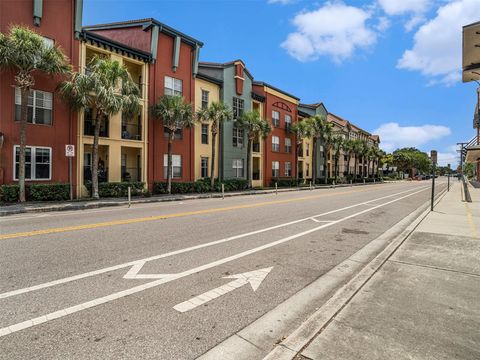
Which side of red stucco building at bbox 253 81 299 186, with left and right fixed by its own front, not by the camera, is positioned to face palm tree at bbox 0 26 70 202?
right

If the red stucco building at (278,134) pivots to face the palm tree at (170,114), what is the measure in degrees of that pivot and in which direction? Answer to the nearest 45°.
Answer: approximately 90° to its right

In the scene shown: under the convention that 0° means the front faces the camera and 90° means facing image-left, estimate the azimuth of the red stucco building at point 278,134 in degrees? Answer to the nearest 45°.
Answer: approximately 315°

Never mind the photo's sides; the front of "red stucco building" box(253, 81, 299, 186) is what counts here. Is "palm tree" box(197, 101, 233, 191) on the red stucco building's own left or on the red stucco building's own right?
on the red stucco building's own right

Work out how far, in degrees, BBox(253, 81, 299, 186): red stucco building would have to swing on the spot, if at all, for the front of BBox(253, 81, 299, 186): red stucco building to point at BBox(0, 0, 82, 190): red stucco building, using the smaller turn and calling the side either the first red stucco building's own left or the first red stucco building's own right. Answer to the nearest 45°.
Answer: approximately 90° to the first red stucco building's own right

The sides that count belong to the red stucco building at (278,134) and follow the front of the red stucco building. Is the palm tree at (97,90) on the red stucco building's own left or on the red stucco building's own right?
on the red stucco building's own right

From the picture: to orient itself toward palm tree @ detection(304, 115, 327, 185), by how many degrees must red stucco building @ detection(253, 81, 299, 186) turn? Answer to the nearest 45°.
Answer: approximately 90° to its left

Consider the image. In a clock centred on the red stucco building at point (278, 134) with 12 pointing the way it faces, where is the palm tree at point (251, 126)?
The palm tree is roughly at 2 o'clock from the red stucco building.

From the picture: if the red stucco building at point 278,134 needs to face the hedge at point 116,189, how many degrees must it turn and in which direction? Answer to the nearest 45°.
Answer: approximately 90° to its right
